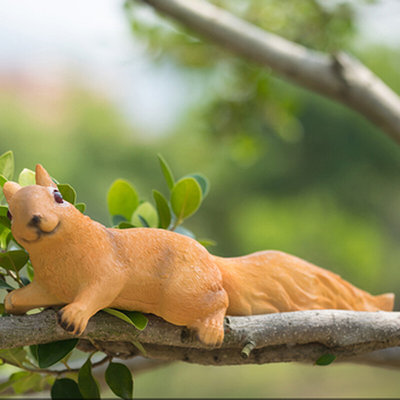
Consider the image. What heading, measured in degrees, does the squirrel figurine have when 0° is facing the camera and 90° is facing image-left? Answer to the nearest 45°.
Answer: approximately 90°
